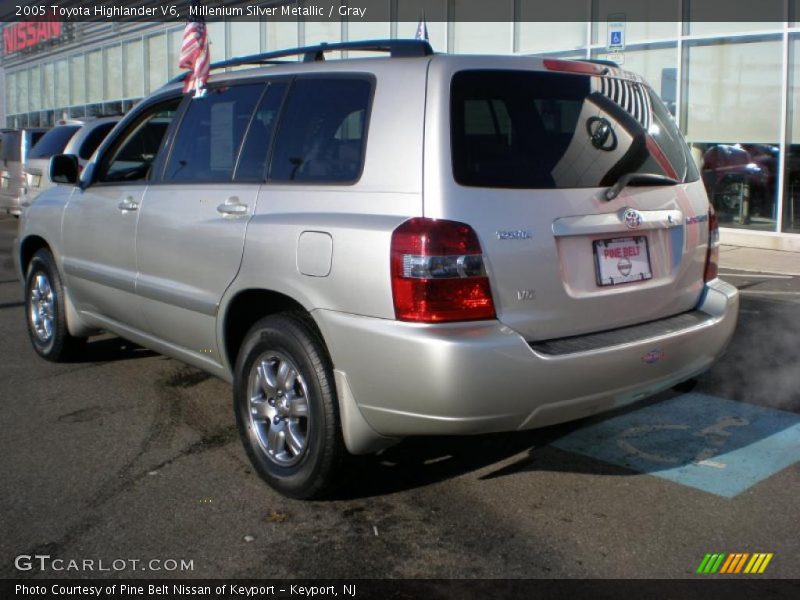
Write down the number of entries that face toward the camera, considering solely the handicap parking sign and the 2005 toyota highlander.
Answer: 1

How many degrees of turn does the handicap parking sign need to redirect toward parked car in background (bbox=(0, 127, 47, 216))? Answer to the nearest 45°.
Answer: approximately 90° to its right

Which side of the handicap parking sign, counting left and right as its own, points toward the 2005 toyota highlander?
front

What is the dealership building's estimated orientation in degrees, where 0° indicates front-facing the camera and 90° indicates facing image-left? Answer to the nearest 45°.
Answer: approximately 45°

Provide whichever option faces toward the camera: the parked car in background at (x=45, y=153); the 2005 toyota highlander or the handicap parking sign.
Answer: the handicap parking sign

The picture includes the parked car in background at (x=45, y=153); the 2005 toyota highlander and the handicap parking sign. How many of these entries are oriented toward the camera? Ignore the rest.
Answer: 1

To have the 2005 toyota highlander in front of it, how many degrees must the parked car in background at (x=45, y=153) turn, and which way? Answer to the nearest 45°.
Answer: approximately 135° to its right

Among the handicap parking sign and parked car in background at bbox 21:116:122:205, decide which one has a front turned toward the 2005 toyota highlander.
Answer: the handicap parking sign

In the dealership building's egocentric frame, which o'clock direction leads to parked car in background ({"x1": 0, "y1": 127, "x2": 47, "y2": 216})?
The parked car in background is roughly at 2 o'clock from the dealership building.

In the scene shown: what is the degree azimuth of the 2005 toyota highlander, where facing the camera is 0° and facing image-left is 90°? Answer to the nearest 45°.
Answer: approximately 135°

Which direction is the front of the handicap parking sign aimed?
toward the camera

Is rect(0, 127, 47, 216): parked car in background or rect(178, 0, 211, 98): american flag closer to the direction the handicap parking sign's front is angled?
the american flag
